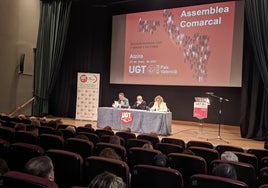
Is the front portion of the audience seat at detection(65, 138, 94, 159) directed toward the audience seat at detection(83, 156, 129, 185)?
no

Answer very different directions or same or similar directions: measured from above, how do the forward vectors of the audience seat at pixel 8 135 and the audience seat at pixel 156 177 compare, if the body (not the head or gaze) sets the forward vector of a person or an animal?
same or similar directions

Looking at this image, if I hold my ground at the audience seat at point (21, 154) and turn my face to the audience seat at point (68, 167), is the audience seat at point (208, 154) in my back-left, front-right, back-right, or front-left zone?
front-left

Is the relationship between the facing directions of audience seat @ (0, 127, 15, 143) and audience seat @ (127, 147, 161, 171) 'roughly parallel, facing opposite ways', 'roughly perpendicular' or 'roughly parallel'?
roughly parallel

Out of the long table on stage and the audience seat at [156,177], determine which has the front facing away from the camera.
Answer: the audience seat

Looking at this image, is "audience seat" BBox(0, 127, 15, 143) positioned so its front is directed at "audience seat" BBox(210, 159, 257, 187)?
no

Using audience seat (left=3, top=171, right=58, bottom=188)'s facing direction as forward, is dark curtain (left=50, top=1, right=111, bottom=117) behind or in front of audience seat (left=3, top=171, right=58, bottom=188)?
in front

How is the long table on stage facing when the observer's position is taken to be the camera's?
facing the viewer and to the left of the viewer

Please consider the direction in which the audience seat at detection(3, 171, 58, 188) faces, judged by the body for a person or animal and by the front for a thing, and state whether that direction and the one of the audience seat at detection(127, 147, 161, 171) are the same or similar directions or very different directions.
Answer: same or similar directions

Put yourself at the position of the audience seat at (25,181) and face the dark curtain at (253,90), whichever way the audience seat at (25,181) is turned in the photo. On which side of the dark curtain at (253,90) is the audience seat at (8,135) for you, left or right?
left

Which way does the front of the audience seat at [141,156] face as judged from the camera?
facing away from the viewer and to the right of the viewer

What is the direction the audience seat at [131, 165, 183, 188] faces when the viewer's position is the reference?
facing away from the viewer

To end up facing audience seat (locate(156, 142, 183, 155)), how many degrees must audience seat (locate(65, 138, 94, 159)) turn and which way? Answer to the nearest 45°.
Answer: approximately 45° to its right

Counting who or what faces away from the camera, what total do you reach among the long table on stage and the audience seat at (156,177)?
1

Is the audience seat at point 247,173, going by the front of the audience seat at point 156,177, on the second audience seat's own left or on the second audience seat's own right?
on the second audience seat's own right

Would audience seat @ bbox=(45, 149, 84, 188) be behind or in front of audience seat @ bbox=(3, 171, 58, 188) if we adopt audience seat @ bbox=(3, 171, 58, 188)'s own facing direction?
in front

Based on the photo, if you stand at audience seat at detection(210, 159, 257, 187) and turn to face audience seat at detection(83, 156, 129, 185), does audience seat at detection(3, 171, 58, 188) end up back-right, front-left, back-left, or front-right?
front-left

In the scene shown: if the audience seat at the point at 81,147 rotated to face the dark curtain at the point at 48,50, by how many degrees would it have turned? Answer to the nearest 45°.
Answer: approximately 45° to its left
